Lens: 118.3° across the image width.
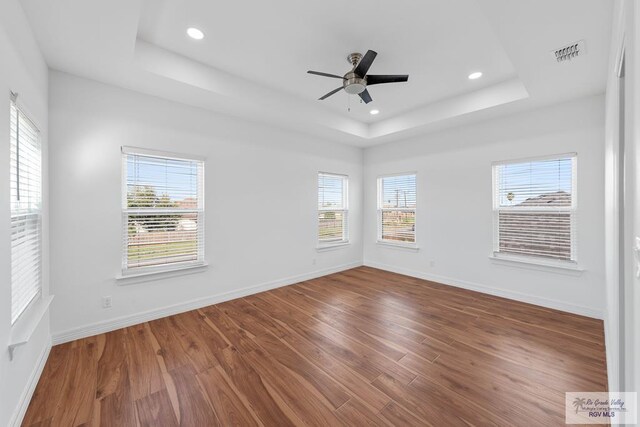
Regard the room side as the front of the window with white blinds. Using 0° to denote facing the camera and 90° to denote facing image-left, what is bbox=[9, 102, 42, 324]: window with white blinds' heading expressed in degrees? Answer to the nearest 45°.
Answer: approximately 270°
